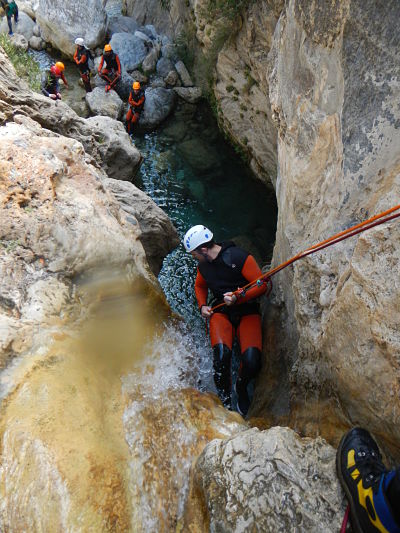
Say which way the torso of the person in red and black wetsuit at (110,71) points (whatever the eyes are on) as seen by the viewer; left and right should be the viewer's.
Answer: facing the viewer

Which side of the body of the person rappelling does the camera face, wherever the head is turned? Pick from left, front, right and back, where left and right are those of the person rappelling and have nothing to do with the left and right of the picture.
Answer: front

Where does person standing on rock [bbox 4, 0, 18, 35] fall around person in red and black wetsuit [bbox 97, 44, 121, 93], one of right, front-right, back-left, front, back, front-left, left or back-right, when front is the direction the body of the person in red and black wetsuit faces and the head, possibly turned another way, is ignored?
back-right

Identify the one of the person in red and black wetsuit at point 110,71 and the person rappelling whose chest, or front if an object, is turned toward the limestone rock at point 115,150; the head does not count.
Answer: the person in red and black wetsuit

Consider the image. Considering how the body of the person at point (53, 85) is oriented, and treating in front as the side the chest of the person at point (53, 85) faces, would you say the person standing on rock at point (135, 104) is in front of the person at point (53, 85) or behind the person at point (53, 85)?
in front

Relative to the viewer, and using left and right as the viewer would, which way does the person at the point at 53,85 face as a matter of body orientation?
facing the viewer and to the right of the viewer

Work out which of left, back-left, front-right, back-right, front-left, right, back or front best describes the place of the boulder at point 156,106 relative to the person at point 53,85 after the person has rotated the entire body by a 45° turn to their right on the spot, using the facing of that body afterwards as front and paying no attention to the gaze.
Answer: left

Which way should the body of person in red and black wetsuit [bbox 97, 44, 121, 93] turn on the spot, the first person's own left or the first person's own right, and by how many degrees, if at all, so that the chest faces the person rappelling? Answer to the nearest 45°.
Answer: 0° — they already face them

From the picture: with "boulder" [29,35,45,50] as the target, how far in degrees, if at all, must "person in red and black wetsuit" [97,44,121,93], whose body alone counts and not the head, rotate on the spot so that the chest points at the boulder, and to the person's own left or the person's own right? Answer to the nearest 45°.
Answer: approximately 135° to the person's own right

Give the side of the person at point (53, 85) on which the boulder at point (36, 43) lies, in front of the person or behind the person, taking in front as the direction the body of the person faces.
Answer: behind

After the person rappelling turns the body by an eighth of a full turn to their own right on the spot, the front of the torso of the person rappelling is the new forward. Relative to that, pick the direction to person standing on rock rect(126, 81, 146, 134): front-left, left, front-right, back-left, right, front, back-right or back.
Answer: right

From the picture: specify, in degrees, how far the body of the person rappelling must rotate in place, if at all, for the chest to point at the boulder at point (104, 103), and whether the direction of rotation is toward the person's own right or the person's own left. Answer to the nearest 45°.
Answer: approximately 135° to the person's own right

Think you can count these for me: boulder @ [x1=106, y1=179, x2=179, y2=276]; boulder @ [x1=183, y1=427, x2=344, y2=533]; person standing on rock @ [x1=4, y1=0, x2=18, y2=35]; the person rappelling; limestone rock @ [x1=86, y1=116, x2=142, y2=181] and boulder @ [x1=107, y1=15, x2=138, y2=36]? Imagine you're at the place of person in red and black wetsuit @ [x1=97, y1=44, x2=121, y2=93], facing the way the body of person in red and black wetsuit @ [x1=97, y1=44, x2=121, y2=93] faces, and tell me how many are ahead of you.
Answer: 4

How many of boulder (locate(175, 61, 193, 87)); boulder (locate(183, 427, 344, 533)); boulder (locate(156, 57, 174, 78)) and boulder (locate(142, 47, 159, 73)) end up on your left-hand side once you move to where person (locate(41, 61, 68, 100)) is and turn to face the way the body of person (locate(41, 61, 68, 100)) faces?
3

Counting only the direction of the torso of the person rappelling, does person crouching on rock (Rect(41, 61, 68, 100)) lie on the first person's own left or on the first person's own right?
on the first person's own right

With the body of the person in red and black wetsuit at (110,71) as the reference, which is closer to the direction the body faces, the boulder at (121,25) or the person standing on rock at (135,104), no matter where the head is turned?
the person standing on rock
